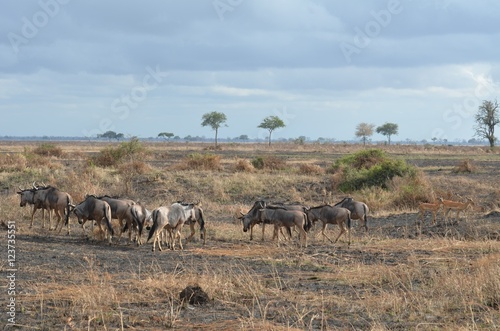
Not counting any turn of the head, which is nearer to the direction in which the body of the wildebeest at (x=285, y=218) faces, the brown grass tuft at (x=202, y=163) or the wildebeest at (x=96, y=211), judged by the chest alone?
the wildebeest

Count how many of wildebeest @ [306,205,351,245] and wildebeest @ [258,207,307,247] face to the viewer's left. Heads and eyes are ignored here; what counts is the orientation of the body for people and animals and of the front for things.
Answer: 2

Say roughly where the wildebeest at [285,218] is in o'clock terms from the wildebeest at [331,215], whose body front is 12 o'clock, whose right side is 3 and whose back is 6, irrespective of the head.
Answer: the wildebeest at [285,218] is roughly at 11 o'clock from the wildebeest at [331,215].

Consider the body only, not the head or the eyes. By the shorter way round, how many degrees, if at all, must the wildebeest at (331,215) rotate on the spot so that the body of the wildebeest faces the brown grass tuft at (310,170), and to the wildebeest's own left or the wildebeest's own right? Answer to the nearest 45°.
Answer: approximately 90° to the wildebeest's own right

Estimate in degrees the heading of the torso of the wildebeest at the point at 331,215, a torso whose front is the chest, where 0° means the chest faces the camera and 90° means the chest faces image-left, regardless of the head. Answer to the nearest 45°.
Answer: approximately 90°

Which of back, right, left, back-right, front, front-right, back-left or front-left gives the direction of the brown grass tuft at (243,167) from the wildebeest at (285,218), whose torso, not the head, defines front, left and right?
right

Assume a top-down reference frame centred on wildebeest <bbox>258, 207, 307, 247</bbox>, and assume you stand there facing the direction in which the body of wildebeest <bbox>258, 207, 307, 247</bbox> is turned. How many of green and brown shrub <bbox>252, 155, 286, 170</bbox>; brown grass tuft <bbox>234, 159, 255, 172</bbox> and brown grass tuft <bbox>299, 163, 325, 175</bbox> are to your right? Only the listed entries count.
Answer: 3

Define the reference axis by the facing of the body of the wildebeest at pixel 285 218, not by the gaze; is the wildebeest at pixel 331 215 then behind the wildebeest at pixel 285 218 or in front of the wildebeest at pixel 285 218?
behind

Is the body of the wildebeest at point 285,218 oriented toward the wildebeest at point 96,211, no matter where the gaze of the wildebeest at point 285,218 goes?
yes

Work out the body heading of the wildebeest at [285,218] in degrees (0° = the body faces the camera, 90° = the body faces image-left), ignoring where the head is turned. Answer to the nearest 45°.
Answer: approximately 90°

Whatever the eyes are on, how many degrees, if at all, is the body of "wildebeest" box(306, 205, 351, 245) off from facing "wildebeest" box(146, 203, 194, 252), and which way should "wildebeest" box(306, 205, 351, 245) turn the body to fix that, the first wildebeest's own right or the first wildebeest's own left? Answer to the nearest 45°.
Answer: approximately 45° to the first wildebeest's own left

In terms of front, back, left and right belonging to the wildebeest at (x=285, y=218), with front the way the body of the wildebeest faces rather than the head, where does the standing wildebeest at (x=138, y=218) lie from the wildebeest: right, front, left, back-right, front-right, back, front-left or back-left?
front

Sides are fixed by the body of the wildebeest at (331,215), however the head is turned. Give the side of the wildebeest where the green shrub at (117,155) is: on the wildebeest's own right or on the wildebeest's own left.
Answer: on the wildebeest's own right

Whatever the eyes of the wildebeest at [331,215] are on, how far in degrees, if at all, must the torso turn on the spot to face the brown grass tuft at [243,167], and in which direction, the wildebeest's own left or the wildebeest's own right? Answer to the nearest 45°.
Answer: approximately 90° to the wildebeest's own right

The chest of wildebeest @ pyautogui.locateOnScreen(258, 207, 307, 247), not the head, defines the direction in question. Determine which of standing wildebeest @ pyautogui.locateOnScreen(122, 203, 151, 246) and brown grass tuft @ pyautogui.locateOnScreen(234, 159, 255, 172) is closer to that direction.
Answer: the standing wildebeest

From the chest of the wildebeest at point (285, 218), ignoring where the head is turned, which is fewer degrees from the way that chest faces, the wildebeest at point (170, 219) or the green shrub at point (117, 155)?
the wildebeest
